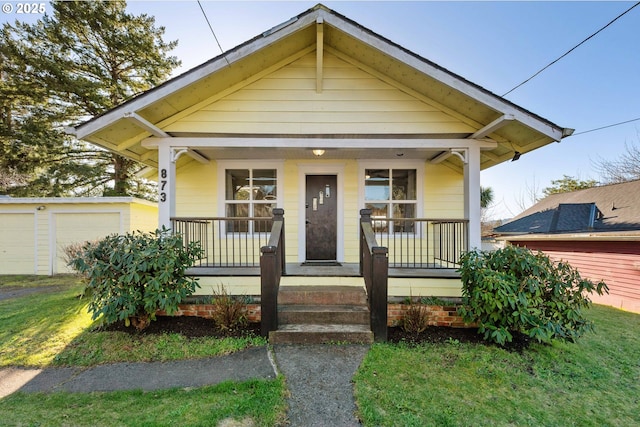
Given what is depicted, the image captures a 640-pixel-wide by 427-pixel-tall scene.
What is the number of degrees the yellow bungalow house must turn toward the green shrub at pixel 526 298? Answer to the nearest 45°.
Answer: approximately 90° to its left

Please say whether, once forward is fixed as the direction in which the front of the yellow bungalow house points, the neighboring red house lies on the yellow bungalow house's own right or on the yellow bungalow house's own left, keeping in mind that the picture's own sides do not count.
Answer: on the yellow bungalow house's own left

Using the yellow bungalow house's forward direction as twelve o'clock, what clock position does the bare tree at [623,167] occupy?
The bare tree is roughly at 8 o'clock from the yellow bungalow house.

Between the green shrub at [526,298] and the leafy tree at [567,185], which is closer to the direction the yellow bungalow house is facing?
the green shrub

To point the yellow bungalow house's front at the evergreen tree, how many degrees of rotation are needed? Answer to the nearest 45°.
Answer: approximately 135° to its right

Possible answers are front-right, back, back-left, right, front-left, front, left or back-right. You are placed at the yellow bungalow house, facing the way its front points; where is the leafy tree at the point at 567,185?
back-left

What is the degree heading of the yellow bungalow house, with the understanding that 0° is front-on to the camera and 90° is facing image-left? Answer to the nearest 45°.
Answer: approximately 0°

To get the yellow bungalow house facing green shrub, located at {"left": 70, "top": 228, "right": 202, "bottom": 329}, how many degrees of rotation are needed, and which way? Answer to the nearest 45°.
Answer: approximately 90° to its right
